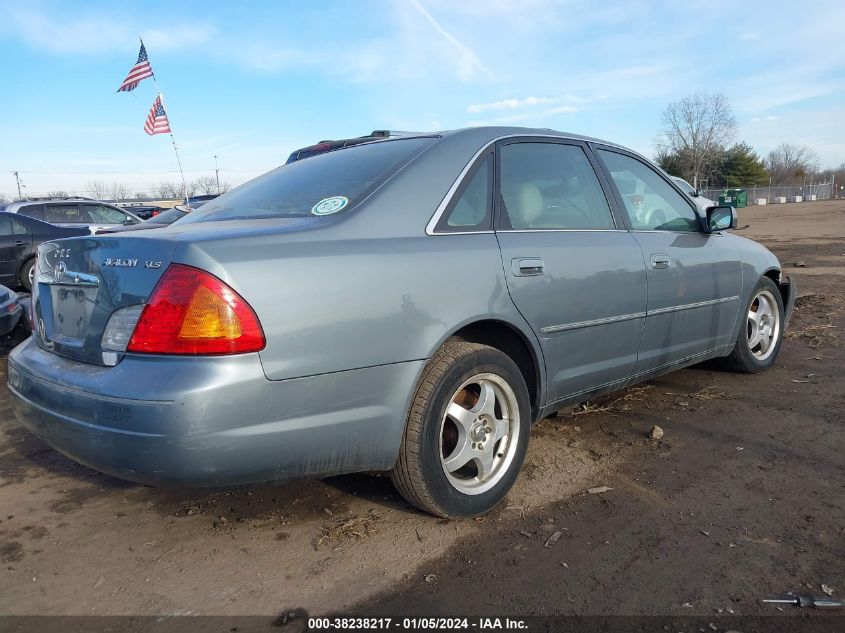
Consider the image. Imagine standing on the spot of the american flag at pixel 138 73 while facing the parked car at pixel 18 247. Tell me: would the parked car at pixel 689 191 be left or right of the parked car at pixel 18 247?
left

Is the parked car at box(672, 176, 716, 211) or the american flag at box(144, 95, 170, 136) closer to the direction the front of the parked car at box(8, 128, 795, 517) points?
the parked car

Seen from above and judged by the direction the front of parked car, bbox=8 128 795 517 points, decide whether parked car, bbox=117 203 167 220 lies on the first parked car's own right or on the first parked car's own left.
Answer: on the first parked car's own left

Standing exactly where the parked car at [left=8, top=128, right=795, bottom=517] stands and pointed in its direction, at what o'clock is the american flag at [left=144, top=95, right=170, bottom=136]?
The american flag is roughly at 10 o'clock from the parked car.

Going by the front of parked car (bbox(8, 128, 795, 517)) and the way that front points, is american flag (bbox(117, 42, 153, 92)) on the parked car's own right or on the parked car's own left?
on the parked car's own left

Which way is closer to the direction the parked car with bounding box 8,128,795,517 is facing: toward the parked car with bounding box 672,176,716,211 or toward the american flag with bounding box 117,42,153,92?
the parked car

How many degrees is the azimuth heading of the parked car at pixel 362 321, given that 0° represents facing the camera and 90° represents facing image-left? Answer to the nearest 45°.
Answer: approximately 225°

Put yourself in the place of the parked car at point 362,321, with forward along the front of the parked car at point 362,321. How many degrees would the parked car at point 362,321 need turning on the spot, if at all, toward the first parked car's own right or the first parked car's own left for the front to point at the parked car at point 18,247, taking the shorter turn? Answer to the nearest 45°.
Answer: approximately 90° to the first parked car's own left

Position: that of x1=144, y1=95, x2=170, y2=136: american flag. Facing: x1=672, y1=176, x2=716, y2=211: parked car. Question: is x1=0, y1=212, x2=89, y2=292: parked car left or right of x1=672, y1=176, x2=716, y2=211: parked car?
right

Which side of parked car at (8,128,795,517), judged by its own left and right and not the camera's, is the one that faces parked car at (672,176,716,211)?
front
